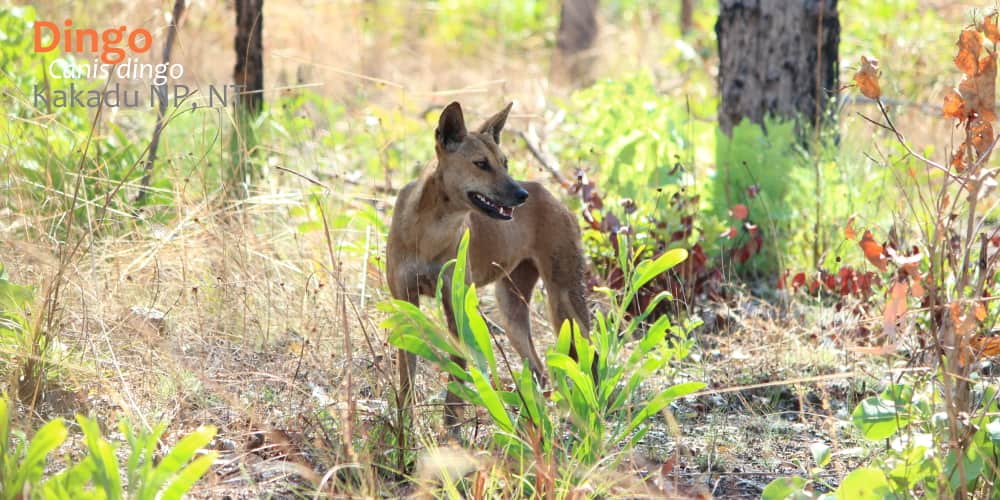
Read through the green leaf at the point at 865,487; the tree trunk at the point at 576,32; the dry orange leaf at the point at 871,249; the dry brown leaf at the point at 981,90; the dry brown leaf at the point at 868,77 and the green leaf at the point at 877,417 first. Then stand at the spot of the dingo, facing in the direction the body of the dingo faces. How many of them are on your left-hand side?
5

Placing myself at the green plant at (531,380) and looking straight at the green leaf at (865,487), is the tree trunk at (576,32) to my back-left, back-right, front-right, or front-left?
back-left

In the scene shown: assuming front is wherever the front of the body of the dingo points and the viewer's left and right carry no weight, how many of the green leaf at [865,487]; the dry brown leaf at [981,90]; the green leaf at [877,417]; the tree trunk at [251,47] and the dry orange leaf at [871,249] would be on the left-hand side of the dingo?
4

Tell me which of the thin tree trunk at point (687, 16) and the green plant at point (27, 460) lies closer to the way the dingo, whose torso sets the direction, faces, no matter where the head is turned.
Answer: the green plant

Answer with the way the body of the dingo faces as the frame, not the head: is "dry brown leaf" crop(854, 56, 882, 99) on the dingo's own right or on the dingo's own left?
on the dingo's own left

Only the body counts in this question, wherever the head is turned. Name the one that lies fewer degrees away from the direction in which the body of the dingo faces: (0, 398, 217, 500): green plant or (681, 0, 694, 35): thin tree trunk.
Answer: the green plant

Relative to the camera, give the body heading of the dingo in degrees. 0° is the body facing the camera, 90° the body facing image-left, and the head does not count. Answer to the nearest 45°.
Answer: approximately 45°

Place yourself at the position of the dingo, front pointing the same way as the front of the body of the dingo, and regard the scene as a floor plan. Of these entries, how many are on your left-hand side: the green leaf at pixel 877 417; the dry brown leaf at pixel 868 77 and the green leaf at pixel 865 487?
3

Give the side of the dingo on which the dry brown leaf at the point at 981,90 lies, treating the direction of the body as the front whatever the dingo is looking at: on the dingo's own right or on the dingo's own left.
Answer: on the dingo's own left

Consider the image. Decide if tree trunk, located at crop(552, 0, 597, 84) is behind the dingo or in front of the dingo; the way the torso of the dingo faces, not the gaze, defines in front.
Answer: behind

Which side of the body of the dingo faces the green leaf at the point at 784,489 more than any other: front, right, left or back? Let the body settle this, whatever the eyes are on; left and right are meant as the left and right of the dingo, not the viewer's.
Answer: left
